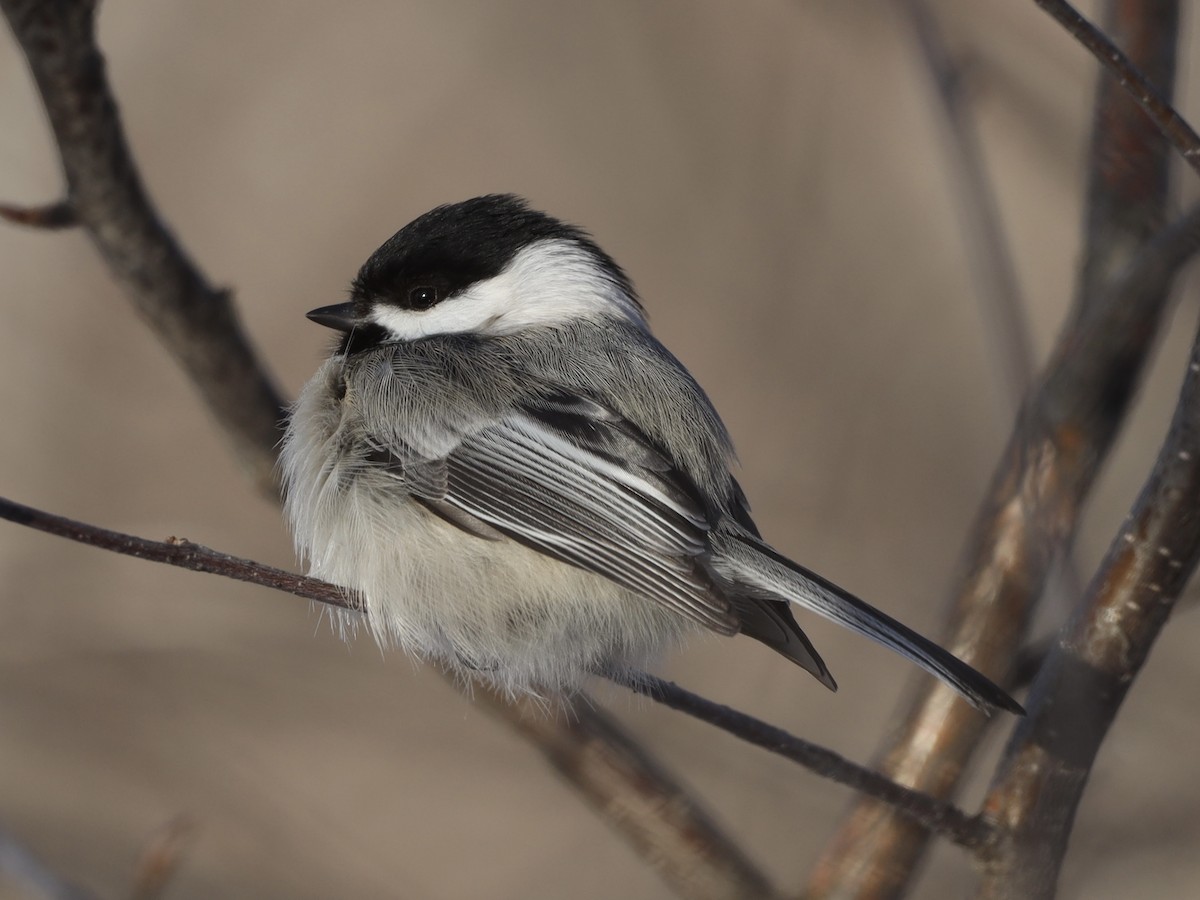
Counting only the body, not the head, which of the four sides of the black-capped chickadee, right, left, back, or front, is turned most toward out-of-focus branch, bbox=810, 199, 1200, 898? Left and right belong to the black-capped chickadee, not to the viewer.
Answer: back

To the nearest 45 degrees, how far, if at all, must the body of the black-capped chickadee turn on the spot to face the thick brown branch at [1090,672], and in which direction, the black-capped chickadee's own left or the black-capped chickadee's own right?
approximately 135° to the black-capped chickadee's own left

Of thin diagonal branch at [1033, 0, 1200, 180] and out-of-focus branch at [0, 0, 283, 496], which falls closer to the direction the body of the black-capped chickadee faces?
the out-of-focus branch

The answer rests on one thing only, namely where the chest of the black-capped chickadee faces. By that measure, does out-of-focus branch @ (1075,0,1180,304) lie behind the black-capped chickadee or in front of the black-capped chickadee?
behind

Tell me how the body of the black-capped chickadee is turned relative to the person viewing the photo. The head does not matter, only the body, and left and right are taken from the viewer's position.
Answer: facing to the left of the viewer

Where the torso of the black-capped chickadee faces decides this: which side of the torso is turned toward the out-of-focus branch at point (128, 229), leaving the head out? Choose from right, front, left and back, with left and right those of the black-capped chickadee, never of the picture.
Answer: front
